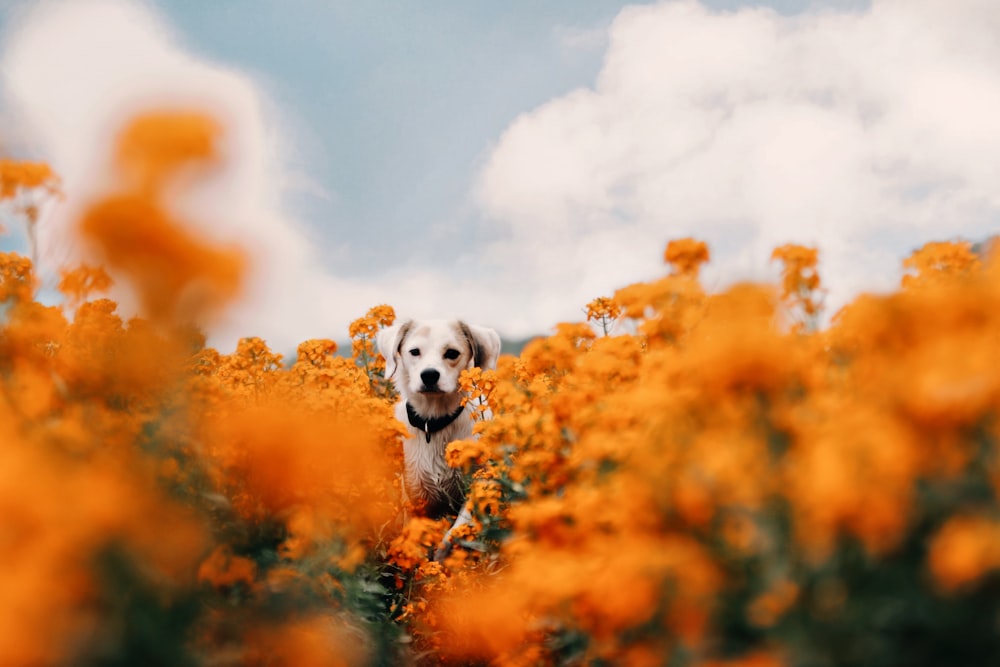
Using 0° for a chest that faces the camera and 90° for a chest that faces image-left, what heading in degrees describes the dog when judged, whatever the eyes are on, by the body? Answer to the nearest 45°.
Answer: approximately 0°
